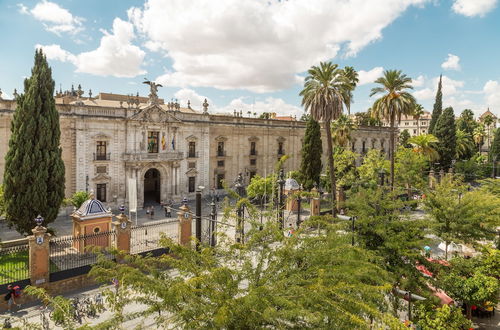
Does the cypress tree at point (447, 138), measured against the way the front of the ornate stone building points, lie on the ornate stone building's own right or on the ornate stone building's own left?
on the ornate stone building's own left

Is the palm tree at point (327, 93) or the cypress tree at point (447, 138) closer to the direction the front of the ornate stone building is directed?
the palm tree

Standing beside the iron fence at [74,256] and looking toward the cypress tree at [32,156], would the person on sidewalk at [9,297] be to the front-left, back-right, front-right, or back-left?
back-left

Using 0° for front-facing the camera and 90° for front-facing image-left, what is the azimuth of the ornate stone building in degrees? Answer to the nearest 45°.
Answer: approximately 315°

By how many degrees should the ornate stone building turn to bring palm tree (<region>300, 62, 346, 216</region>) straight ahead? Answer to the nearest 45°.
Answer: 0° — it already faces it

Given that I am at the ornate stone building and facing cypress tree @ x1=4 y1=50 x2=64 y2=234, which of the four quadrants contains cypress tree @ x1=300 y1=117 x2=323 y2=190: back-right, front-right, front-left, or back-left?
back-left

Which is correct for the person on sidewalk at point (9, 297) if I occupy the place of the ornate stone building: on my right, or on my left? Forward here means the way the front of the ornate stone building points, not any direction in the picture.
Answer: on my right

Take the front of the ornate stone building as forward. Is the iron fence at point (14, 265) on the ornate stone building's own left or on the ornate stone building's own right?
on the ornate stone building's own right

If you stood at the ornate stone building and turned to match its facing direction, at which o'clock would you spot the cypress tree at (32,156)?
The cypress tree is roughly at 2 o'clock from the ornate stone building.
